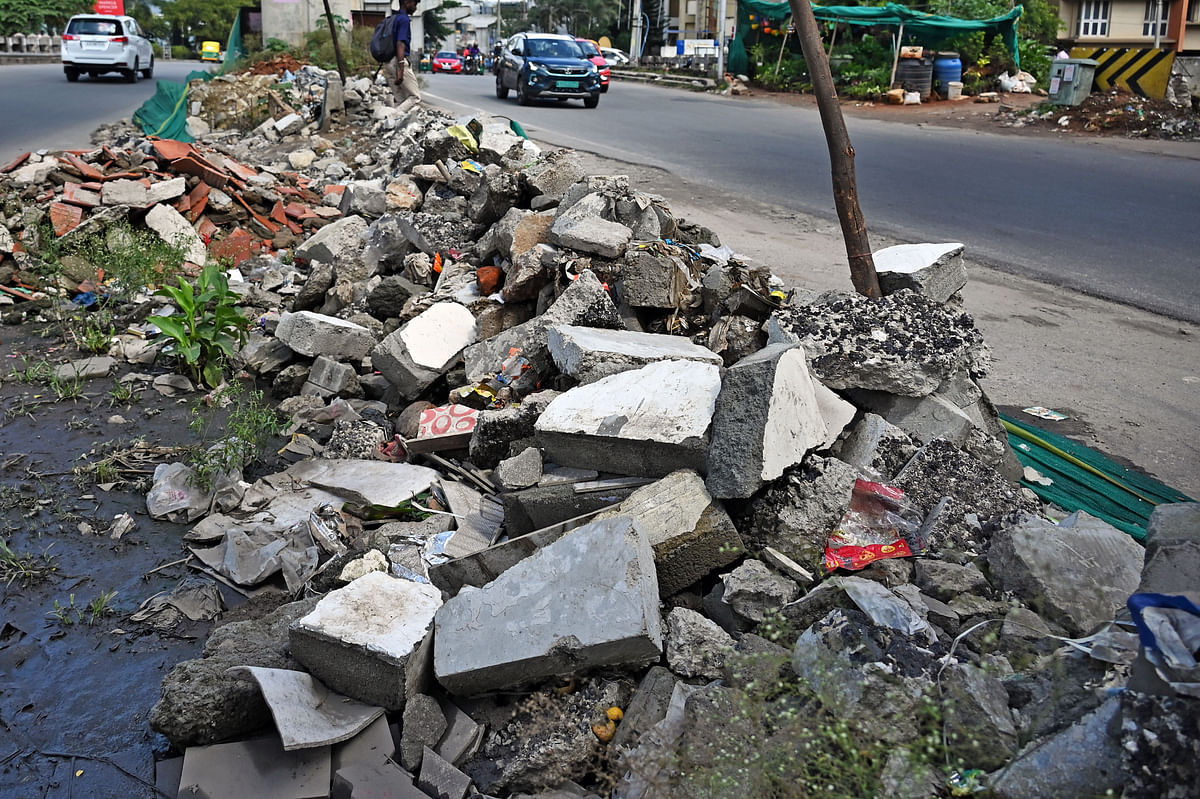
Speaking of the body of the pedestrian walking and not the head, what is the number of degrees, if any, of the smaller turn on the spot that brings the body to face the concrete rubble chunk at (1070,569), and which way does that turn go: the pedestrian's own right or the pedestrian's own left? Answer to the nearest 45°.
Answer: approximately 90° to the pedestrian's own right

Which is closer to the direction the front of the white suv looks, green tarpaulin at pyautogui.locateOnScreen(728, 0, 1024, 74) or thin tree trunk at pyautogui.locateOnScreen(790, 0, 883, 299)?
the green tarpaulin

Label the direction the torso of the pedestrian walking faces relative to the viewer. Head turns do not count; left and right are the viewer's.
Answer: facing to the right of the viewer

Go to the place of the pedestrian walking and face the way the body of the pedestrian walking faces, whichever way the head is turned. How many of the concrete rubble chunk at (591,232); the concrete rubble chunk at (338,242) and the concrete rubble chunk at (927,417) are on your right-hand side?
3

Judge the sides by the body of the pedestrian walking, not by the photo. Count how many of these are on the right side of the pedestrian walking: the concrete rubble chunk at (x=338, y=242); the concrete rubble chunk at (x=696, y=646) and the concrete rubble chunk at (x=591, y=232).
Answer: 3

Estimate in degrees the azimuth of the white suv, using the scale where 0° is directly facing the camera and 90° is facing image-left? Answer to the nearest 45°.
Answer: approximately 225°

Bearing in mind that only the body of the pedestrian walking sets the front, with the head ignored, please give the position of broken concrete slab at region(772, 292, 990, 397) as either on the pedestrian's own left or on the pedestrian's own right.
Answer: on the pedestrian's own right

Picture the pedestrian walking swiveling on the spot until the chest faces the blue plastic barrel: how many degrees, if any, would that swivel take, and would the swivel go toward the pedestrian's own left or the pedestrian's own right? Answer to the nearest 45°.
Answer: approximately 45° to the pedestrian's own left

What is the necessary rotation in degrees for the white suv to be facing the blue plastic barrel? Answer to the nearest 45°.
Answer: approximately 90° to its right

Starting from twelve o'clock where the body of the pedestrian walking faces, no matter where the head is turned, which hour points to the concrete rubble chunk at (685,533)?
The concrete rubble chunk is roughly at 3 o'clock from the pedestrian walking.

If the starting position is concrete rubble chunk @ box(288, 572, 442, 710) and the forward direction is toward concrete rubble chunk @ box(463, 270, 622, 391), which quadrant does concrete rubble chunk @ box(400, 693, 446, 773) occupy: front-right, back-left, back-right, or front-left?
back-right

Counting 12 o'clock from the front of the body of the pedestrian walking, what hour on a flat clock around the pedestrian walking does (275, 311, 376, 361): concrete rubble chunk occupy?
The concrete rubble chunk is roughly at 3 o'clock from the pedestrian walking.

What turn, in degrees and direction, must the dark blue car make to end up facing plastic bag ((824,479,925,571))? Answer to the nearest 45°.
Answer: approximately 45° to its right

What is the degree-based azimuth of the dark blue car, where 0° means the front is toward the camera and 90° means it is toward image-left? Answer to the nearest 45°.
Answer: approximately 315°
